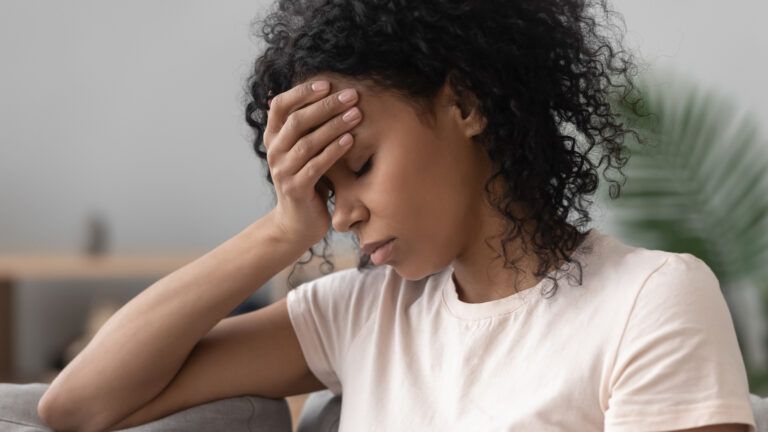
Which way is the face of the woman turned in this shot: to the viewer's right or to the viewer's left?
to the viewer's left

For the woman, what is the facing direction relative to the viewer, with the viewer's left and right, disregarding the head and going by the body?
facing the viewer and to the left of the viewer

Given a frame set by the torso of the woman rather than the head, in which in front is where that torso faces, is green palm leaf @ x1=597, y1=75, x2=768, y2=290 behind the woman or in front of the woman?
behind
